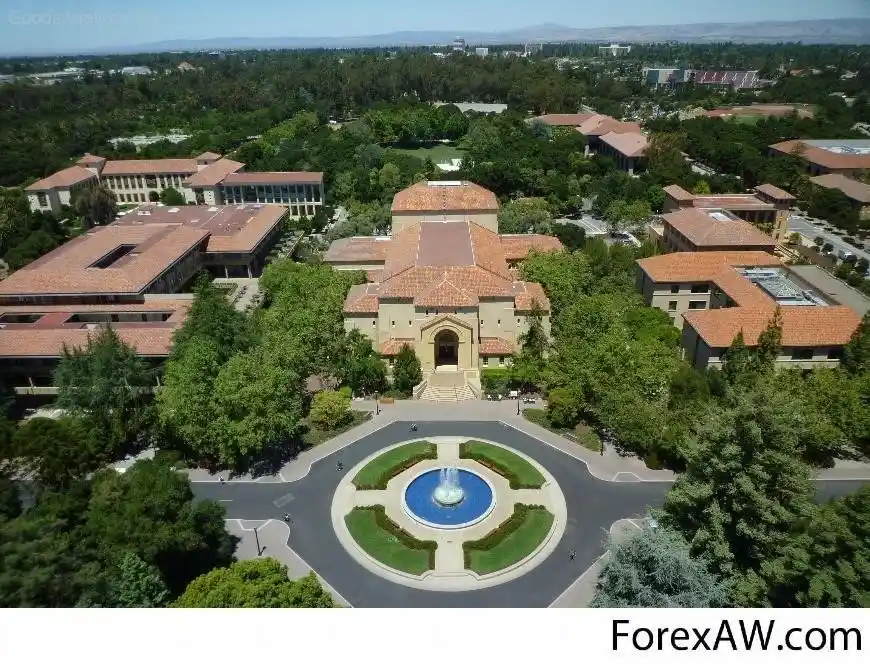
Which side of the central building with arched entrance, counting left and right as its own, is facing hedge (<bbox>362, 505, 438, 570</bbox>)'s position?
front

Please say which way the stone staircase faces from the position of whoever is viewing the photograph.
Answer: facing the viewer

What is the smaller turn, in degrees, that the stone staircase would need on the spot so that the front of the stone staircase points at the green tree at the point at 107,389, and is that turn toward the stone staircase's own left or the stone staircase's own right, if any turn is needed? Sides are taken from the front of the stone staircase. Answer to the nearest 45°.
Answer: approximately 90° to the stone staircase's own right

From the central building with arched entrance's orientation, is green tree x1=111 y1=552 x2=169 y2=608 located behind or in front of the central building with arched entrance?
in front

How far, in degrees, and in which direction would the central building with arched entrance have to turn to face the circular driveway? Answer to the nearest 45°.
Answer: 0° — it already faces it

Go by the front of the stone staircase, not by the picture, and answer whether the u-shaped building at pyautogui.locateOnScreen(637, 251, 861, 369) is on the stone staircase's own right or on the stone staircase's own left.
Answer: on the stone staircase's own left

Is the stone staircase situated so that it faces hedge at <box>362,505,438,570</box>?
yes

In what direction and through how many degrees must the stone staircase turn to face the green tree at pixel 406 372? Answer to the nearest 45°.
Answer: approximately 90° to its right

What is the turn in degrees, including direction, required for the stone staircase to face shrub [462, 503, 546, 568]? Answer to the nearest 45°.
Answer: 0° — it already faces it

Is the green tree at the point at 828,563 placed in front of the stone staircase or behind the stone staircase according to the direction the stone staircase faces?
in front

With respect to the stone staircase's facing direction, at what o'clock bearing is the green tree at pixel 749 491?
The green tree is roughly at 11 o'clock from the stone staircase.

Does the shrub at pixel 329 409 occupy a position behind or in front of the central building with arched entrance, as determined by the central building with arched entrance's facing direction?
in front

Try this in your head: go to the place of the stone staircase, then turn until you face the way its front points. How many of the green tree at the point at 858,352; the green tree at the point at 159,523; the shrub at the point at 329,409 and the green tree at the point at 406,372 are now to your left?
1

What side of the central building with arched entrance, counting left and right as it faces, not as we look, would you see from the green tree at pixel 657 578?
front

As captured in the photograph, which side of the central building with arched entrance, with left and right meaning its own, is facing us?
front
